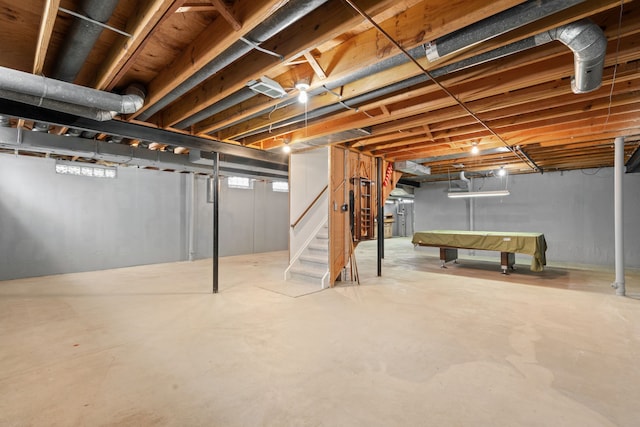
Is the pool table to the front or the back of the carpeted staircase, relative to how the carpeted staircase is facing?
to the back

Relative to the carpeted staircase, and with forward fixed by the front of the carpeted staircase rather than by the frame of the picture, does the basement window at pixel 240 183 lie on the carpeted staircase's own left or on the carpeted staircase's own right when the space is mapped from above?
on the carpeted staircase's own right

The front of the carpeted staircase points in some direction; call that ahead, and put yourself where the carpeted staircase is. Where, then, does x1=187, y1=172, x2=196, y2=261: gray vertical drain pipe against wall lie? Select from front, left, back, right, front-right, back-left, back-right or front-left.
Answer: right

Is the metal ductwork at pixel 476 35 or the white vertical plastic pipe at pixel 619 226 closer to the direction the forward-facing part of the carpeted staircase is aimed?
the metal ductwork

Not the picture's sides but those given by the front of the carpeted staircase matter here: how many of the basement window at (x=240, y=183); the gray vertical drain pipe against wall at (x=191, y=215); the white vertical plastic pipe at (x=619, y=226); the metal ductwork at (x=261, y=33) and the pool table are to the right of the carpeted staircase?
2

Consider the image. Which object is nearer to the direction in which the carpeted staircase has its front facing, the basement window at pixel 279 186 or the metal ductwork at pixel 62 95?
the metal ductwork

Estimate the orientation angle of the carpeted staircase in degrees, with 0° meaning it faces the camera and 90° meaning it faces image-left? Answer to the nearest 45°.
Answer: approximately 45°

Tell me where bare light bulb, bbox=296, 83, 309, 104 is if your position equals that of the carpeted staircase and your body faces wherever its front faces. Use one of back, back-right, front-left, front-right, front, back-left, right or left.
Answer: front-left

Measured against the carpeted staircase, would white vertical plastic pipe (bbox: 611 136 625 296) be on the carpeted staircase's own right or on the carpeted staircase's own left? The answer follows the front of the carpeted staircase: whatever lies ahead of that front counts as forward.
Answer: on the carpeted staircase's own left

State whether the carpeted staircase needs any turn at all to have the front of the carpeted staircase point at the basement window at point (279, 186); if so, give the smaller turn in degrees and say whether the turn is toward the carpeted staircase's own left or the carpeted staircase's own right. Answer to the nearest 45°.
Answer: approximately 135° to the carpeted staircase's own right

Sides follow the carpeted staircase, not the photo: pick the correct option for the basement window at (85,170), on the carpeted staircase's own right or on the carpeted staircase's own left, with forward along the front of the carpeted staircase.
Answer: on the carpeted staircase's own right

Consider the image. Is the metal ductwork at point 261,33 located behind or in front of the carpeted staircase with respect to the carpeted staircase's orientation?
in front
